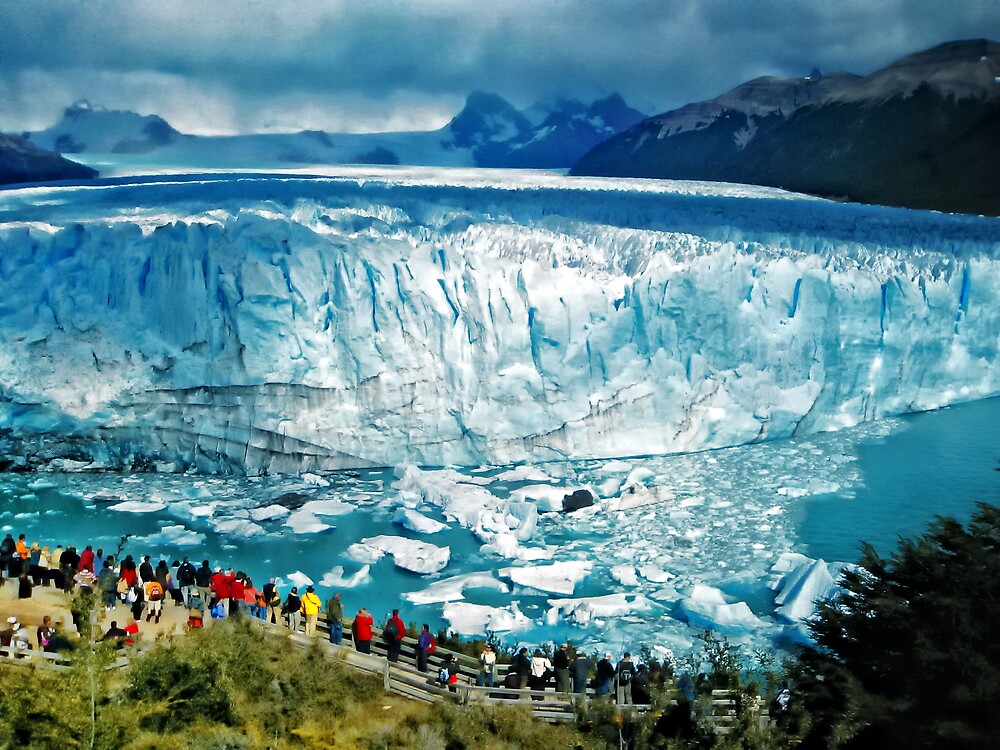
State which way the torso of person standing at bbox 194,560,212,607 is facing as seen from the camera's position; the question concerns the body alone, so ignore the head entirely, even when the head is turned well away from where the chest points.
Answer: away from the camera

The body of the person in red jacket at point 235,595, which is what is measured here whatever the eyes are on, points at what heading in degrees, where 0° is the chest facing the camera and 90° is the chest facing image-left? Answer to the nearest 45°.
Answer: approximately 180°

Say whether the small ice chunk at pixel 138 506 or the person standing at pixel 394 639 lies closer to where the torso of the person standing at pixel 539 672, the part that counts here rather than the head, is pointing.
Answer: the small ice chunk

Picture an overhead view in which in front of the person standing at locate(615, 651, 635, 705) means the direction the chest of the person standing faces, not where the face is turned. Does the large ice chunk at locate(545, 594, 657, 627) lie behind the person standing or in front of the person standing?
in front

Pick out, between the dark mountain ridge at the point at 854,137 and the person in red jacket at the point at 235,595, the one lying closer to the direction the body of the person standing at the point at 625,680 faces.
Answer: the dark mountain ridge

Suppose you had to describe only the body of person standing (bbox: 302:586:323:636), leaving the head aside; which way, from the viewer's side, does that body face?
away from the camera

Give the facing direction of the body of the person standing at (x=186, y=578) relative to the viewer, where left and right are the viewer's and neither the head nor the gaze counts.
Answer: facing away from the viewer

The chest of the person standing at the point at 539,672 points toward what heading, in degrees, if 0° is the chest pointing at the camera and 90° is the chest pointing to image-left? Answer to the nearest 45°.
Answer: approximately 180°

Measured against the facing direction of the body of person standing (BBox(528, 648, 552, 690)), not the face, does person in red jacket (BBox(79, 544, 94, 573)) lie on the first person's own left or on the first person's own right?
on the first person's own left

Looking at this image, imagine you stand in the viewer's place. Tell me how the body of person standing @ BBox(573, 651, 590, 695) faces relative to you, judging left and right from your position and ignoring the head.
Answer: facing away from the viewer
